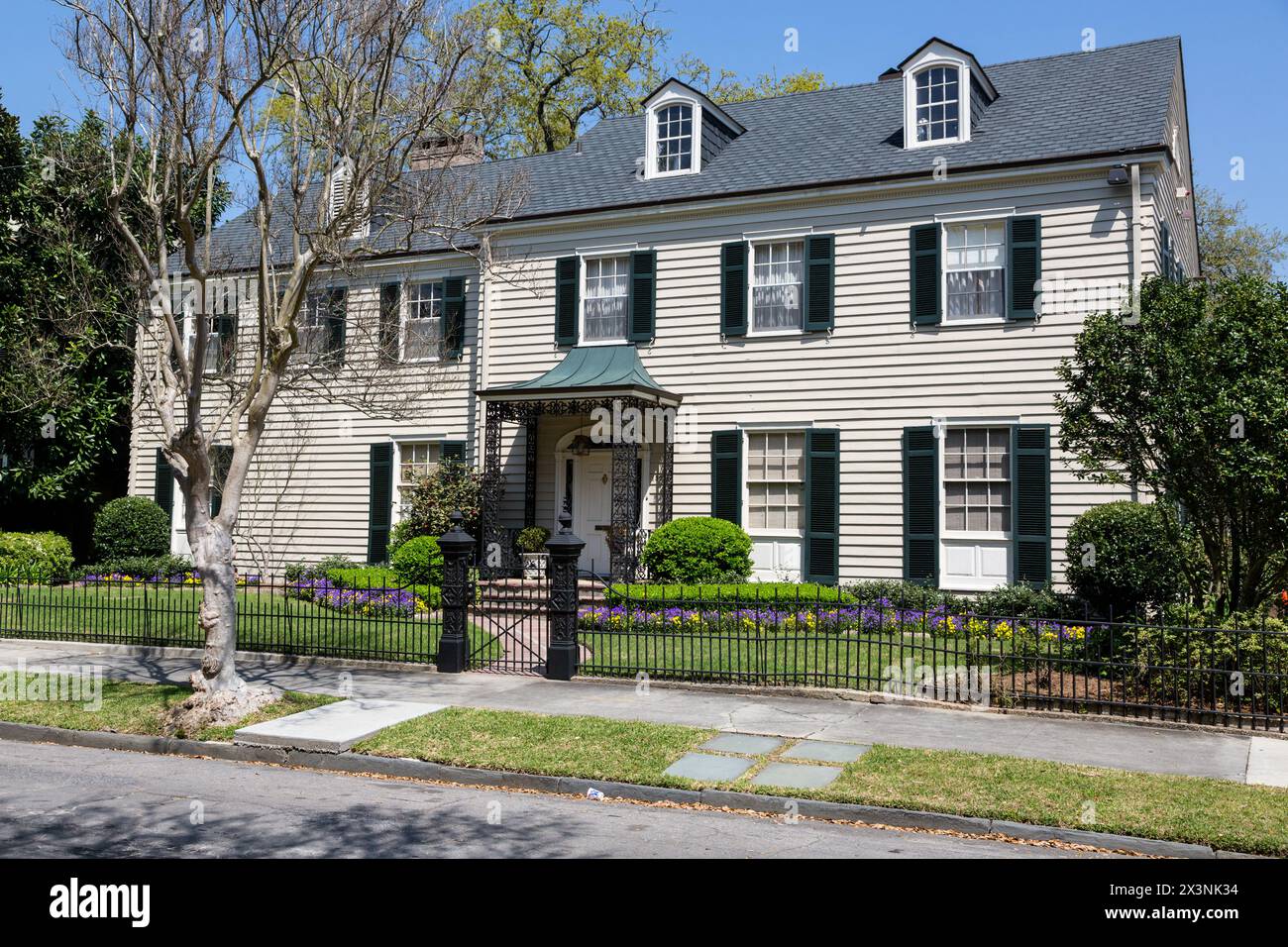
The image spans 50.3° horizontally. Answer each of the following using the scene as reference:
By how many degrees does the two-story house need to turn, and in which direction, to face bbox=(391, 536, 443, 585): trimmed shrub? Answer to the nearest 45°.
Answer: approximately 45° to its right

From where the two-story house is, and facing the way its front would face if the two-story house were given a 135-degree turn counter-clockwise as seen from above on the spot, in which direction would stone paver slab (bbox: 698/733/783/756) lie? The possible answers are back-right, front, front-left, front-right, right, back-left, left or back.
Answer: right

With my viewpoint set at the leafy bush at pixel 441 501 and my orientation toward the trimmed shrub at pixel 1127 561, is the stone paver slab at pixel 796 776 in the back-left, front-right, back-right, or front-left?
front-right

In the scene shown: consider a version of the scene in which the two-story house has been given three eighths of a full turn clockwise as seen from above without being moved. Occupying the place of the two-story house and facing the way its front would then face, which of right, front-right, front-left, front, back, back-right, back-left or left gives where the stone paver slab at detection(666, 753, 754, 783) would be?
back

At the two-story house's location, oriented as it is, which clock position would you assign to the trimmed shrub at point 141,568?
The trimmed shrub is roughly at 2 o'clock from the two-story house.

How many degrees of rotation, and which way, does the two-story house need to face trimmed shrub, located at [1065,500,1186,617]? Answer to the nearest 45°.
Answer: approximately 90° to its left

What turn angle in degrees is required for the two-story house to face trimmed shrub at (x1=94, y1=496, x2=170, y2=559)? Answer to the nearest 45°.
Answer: approximately 45° to its right

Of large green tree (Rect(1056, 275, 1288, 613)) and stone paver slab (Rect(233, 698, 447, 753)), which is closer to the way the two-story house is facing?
the stone paver slab

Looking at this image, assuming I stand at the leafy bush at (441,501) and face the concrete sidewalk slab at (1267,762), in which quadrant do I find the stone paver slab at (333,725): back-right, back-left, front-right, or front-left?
front-right

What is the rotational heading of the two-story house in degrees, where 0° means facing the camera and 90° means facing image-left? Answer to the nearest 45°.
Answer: approximately 45°

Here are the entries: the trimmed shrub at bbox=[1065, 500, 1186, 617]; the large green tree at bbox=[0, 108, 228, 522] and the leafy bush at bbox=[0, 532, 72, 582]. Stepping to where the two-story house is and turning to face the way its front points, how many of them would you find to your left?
1

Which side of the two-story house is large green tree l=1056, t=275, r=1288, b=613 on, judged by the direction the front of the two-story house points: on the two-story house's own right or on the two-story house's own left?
on the two-story house's own left

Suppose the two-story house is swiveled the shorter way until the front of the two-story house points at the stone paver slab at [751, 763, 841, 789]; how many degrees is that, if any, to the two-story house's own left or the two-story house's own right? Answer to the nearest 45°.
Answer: approximately 45° to the two-story house's own left
